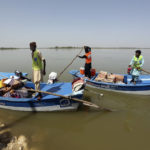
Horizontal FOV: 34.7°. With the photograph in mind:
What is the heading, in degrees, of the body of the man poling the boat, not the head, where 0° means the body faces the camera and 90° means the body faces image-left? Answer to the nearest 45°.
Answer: approximately 90°

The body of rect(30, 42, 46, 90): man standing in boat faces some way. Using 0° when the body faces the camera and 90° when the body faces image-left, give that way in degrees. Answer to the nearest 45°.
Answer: approximately 45°

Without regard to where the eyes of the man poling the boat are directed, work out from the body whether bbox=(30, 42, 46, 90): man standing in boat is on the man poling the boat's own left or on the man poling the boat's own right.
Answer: on the man poling the boat's own left

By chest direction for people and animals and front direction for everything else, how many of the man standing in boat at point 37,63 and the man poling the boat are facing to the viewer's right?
0
